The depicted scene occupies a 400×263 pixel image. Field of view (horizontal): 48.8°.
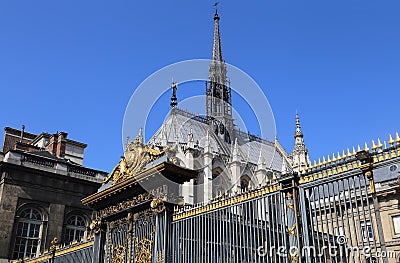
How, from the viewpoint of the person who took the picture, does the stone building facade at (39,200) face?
facing the viewer and to the right of the viewer
